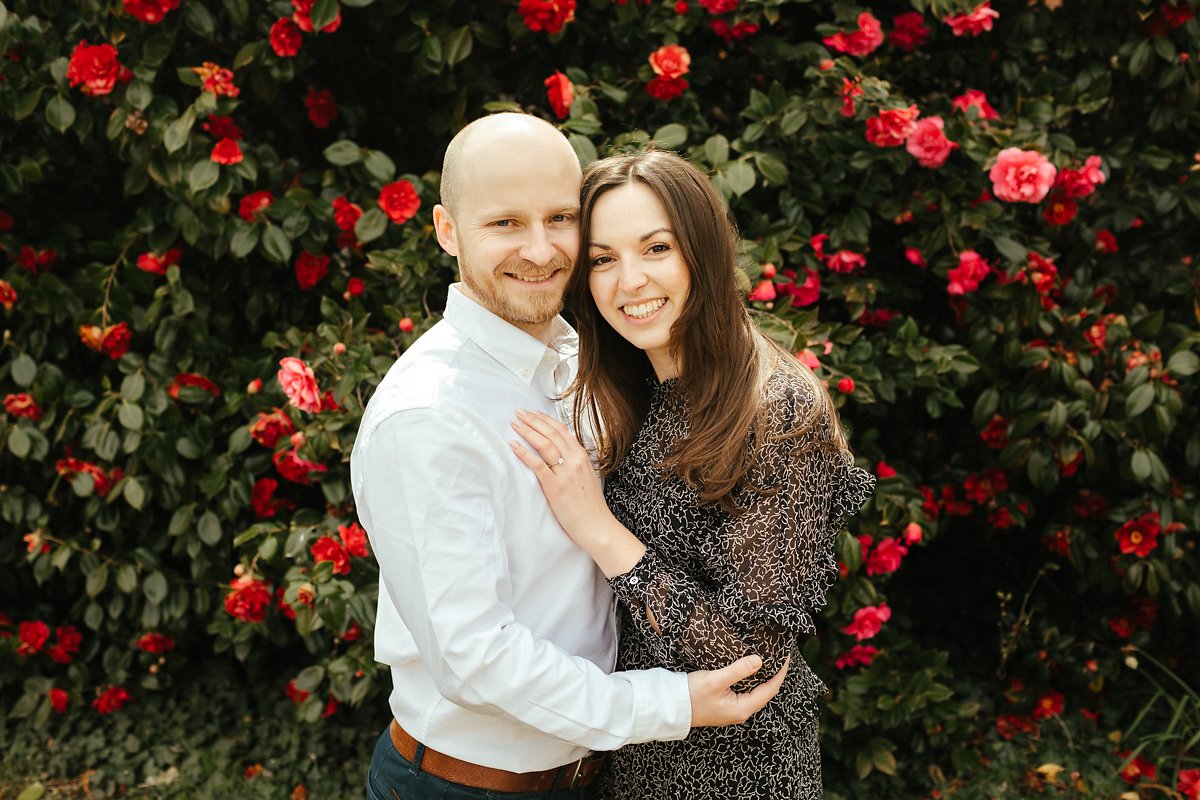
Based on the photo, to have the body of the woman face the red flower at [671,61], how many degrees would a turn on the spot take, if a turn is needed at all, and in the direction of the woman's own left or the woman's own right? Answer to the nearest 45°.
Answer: approximately 135° to the woman's own right

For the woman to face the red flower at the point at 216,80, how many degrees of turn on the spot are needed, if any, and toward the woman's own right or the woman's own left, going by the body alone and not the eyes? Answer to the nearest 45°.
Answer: approximately 90° to the woman's own right

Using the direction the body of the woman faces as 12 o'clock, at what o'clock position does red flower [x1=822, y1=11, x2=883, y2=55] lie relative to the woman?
The red flower is roughly at 5 o'clock from the woman.

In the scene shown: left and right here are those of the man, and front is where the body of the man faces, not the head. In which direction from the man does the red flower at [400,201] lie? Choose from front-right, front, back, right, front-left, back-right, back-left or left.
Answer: back-left

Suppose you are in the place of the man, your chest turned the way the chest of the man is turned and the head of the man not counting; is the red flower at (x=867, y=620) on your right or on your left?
on your left

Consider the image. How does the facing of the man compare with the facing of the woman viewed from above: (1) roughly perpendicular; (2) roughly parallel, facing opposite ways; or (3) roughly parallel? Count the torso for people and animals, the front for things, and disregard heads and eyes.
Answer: roughly perpendicular

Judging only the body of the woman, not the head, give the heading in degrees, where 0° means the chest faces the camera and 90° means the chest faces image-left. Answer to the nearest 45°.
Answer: approximately 45°

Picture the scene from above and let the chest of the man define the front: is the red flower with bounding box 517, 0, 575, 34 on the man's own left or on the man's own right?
on the man's own left

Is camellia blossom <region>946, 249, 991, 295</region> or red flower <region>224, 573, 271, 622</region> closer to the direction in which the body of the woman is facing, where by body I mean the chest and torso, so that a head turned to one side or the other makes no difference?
the red flower

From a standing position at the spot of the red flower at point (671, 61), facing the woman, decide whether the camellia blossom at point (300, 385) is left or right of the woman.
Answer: right

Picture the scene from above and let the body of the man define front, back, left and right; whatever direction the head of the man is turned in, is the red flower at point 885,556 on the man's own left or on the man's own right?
on the man's own left

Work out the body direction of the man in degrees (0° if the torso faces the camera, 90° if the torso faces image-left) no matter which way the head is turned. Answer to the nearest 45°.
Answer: approximately 315°
